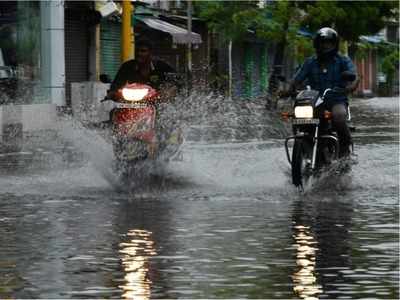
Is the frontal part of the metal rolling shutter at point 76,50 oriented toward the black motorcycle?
yes

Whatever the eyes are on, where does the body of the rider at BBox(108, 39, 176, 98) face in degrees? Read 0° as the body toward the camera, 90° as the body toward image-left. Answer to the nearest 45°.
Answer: approximately 0°

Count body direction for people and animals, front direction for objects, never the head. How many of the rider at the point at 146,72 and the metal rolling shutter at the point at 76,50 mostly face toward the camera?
2

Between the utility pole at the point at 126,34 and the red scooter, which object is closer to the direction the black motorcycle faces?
the red scooter

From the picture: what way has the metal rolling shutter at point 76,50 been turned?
toward the camera

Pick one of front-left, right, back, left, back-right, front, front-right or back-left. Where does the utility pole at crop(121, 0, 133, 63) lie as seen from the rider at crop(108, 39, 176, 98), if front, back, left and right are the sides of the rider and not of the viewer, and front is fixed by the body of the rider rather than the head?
back

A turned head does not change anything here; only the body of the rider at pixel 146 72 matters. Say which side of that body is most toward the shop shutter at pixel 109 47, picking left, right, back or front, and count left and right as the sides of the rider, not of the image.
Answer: back
